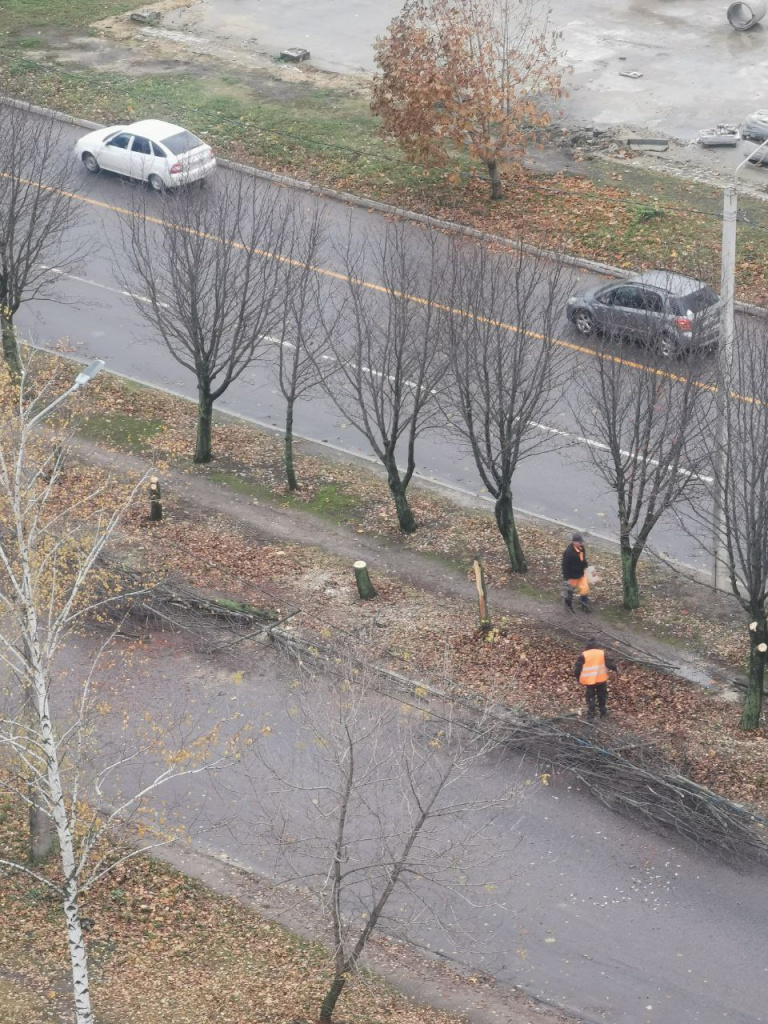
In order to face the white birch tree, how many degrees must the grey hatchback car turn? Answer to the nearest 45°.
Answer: approximately 90° to its left

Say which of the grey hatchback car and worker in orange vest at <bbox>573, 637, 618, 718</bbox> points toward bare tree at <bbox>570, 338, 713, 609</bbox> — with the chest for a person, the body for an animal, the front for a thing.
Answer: the worker in orange vest

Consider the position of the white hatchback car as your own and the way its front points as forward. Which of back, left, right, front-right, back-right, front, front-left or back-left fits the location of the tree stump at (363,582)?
back-left

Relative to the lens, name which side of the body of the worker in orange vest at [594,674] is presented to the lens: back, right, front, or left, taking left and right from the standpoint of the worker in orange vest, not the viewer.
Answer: back

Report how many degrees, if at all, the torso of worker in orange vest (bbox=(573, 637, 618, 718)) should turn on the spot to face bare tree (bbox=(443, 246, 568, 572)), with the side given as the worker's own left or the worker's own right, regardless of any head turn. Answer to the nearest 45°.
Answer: approximately 45° to the worker's own left

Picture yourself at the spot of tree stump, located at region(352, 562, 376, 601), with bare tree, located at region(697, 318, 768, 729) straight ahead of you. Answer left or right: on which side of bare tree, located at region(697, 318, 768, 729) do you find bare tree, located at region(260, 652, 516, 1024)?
right

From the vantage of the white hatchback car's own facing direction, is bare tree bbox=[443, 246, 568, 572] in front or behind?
behind

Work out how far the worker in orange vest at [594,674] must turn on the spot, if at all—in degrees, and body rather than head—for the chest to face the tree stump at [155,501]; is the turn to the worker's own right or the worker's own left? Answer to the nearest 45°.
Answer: approximately 45° to the worker's own left

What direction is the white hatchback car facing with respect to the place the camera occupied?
facing away from the viewer and to the left of the viewer

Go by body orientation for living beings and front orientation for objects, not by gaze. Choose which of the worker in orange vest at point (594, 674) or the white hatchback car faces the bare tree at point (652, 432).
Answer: the worker in orange vest

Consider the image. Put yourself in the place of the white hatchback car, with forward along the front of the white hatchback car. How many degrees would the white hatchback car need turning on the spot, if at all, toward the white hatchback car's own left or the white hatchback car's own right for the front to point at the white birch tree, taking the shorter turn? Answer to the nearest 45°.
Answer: approximately 135° to the white hatchback car's own left

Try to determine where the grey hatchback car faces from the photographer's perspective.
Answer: facing away from the viewer and to the left of the viewer

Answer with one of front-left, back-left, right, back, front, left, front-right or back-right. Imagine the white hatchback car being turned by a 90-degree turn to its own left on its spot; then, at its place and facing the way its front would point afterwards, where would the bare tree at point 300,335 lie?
front-left
